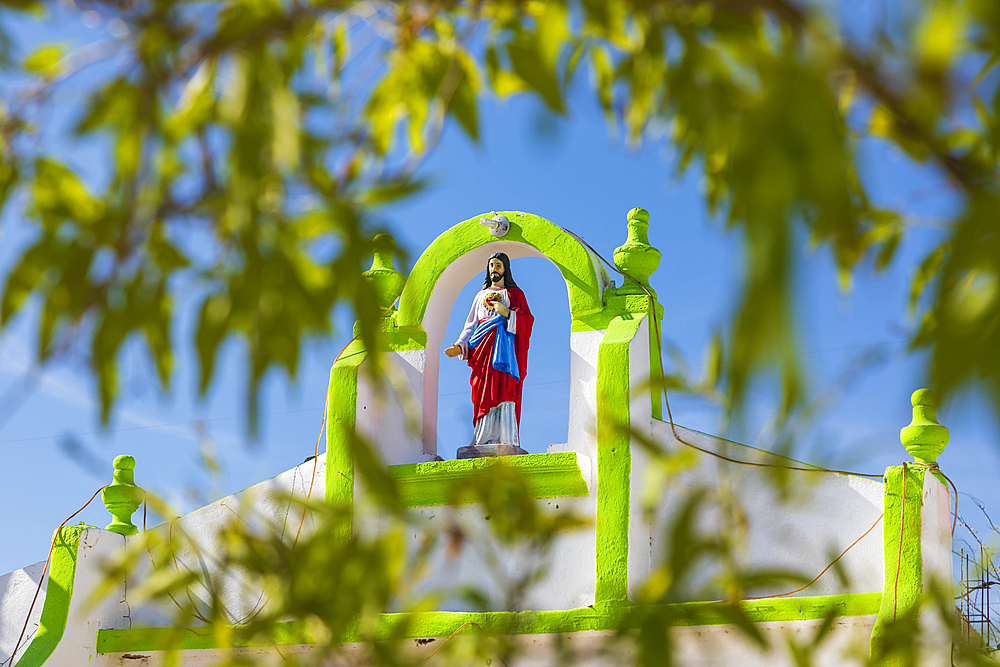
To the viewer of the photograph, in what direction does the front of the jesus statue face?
facing the viewer and to the left of the viewer
